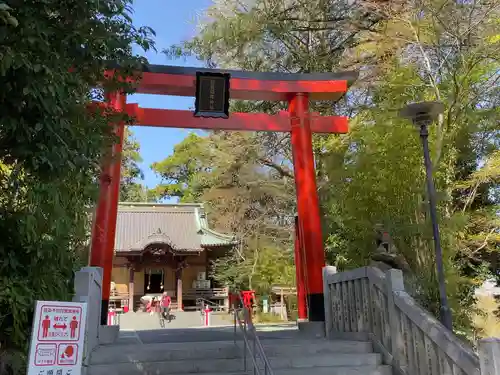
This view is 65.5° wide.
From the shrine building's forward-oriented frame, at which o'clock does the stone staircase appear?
The stone staircase is roughly at 12 o'clock from the shrine building.

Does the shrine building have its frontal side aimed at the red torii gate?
yes

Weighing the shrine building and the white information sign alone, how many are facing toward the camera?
2

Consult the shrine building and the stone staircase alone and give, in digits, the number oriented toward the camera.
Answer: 2

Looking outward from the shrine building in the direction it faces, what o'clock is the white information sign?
The white information sign is roughly at 12 o'clock from the shrine building.

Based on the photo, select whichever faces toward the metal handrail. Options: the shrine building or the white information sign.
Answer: the shrine building

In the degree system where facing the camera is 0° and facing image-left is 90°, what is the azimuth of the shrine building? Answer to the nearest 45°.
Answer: approximately 0°
